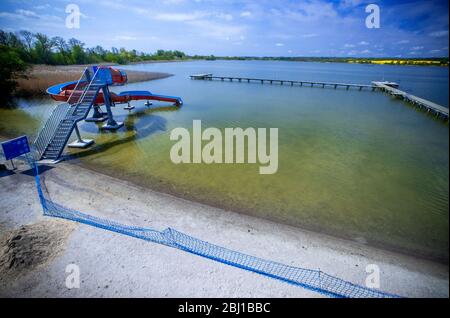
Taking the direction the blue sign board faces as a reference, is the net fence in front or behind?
in front

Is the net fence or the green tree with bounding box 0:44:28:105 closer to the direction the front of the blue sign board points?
the net fence

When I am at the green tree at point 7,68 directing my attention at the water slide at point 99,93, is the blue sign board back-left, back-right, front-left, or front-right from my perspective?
front-right

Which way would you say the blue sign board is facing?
toward the camera

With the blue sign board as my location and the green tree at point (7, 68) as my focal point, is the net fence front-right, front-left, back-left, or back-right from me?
back-right

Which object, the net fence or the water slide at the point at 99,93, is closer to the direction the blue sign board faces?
the net fence

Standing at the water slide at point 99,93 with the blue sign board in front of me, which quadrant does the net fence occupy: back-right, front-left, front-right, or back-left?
front-left

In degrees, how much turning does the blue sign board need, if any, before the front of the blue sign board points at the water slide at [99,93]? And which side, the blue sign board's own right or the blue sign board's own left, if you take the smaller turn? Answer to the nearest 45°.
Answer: approximately 135° to the blue sign board's own left

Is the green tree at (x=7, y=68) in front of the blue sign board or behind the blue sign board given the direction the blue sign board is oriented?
behind
